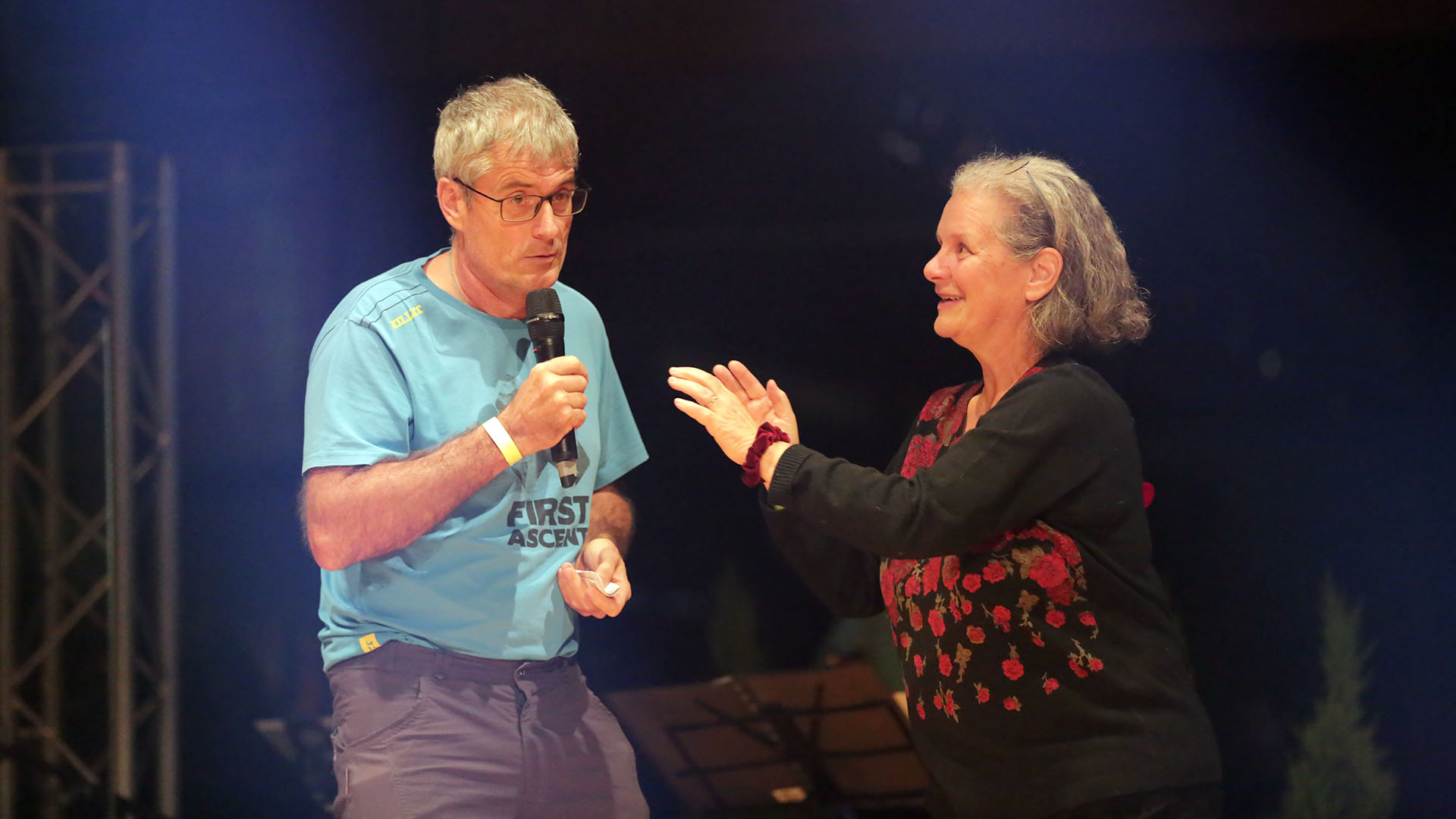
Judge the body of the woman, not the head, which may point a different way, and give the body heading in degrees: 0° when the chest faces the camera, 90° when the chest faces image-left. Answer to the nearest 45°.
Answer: approximately 45°

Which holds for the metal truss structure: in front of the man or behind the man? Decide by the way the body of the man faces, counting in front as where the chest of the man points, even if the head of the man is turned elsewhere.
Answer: behind

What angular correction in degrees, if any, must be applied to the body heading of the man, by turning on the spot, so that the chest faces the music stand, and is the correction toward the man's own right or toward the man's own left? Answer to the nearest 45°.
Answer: approximately 90° to the man's own left

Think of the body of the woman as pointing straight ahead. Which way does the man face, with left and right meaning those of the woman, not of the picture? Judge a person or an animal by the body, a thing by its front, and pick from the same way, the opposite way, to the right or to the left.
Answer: to the left

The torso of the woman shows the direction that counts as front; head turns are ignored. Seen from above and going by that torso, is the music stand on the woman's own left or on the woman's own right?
on the woman's own right

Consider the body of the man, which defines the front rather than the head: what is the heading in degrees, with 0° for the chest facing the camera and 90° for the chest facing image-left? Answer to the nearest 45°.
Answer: approximately 315°

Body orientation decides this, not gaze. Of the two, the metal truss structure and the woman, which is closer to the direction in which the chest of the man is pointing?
the woman

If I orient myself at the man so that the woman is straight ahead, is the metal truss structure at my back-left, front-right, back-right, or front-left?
back-left

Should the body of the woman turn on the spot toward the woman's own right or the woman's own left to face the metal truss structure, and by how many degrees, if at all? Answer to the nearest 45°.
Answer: approximately 90° to the woman's own right

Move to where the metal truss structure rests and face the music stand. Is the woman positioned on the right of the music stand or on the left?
right
